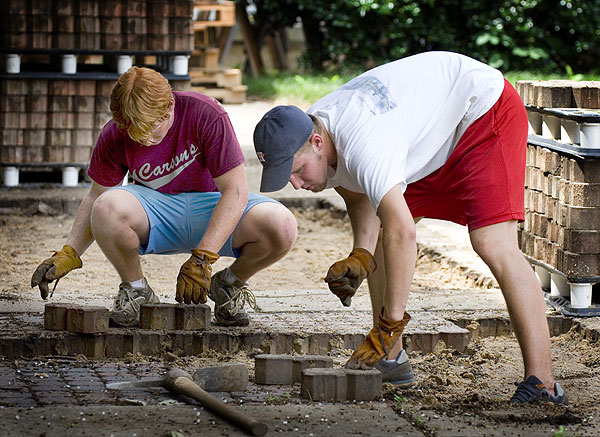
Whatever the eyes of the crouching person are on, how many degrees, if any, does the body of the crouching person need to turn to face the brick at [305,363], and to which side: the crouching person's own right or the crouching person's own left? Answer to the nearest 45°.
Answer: approximately 45° to the crouching person's own left

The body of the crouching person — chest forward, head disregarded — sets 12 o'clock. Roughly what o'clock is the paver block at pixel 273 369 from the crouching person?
The paver block is roughly at 11 o'clock from the crouching person.

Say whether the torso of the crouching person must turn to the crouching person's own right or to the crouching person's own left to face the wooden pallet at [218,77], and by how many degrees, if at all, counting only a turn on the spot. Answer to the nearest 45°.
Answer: approximately 180°

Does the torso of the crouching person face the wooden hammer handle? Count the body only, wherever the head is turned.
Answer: yes

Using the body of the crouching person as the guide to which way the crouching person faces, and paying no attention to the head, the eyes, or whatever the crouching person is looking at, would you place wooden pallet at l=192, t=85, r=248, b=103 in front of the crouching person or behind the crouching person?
behind

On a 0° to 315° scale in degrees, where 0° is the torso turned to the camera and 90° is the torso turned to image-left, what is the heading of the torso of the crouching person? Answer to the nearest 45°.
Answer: approximately 0°

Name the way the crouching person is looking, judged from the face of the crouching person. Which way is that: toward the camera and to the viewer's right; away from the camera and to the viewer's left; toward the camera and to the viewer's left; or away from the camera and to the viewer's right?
toward the camera and to the viewer's right

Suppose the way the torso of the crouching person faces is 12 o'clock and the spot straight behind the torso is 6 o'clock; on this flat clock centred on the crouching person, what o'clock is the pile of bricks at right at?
The pile of bricks at right is roughly at 9 o'clock from the crouching person.
